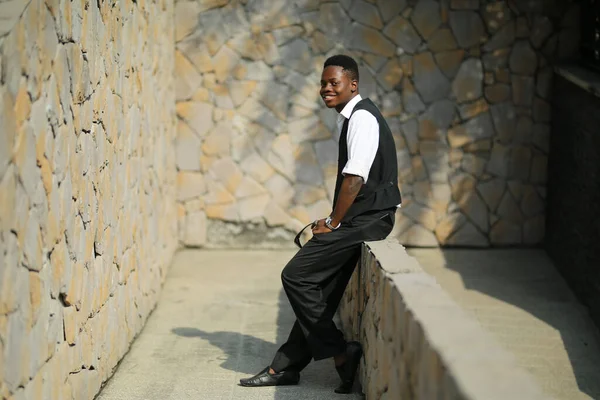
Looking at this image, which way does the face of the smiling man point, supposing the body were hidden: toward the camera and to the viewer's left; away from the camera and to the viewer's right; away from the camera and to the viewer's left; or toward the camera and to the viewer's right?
toward the camera and to the viewer's left

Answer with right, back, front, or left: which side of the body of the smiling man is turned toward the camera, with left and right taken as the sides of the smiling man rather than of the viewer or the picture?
left
